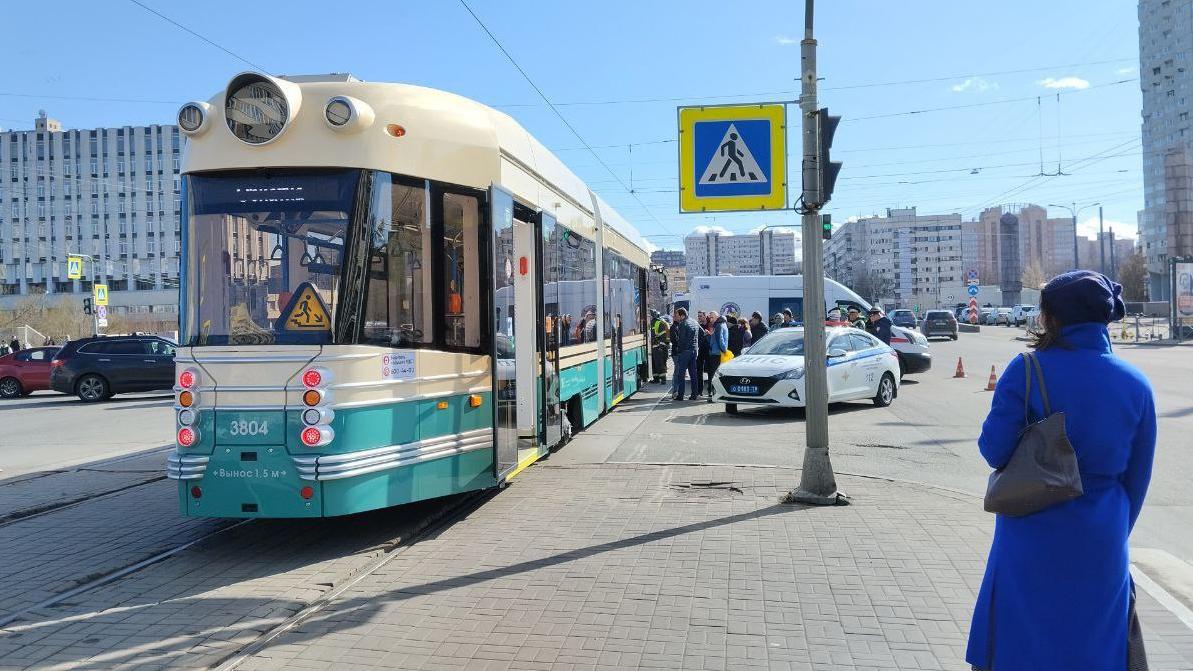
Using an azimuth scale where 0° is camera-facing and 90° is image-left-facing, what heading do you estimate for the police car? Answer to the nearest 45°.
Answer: approximately 45°

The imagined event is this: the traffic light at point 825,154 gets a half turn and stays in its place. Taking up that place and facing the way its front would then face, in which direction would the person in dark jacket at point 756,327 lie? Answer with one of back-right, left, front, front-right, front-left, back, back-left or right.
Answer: right

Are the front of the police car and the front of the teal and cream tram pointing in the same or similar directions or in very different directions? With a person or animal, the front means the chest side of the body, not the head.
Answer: very different directions
